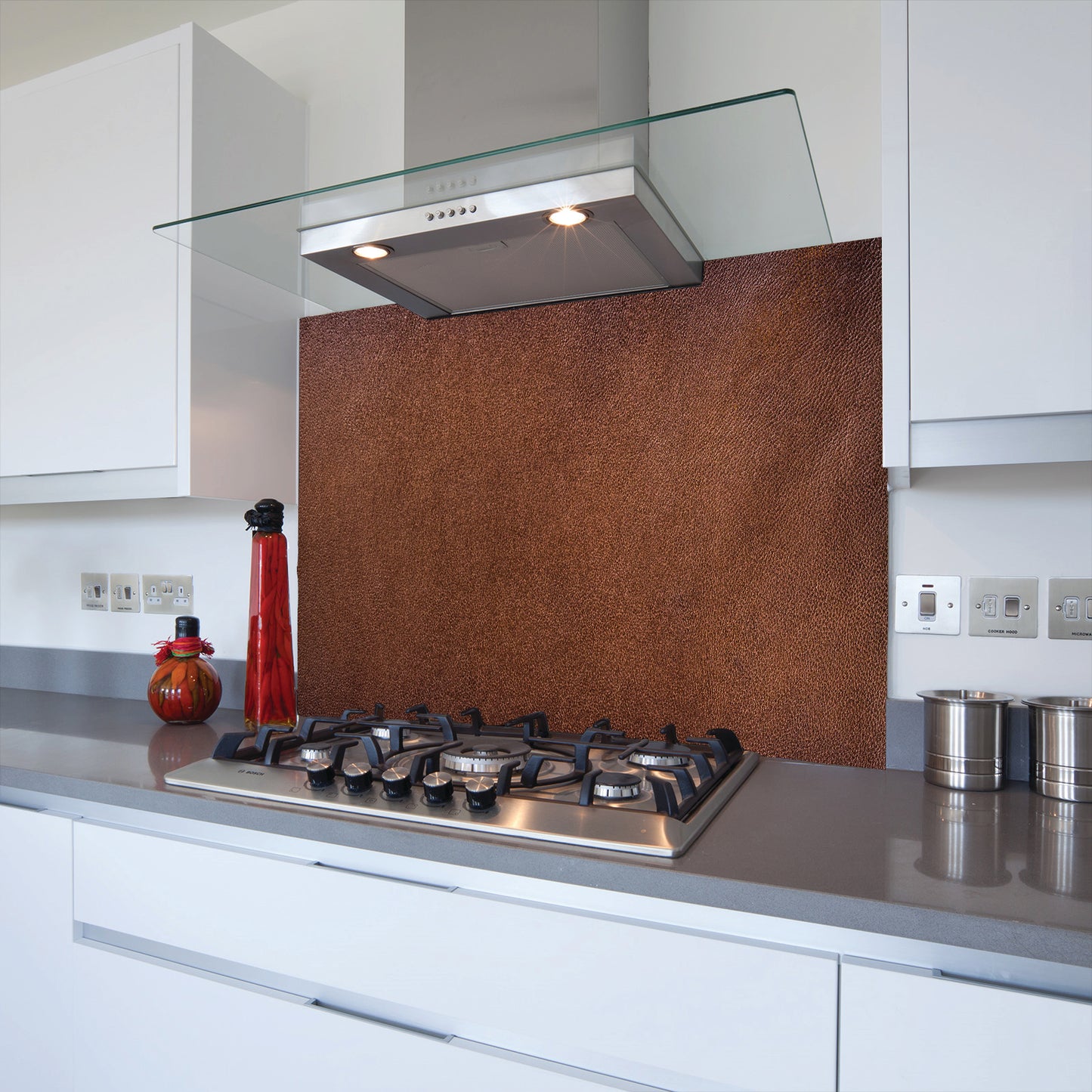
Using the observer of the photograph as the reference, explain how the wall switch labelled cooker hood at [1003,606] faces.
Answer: facing the viewer

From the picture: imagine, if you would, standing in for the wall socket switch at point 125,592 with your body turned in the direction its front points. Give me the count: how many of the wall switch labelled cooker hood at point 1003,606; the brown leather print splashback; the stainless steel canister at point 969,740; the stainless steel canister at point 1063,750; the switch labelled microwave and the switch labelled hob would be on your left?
6

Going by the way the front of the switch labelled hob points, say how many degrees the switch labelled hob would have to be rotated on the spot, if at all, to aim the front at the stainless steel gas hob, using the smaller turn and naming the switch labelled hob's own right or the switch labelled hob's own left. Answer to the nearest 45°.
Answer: approximately 45° to the switch labelled hob's own right

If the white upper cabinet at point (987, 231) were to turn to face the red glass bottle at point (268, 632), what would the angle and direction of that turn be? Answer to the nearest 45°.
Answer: approximately 90° to its right

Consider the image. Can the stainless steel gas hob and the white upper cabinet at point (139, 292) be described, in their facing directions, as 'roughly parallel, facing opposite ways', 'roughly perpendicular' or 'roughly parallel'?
roughly parallel

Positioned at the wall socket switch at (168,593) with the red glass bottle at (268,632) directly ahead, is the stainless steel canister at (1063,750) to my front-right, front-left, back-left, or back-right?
front-left

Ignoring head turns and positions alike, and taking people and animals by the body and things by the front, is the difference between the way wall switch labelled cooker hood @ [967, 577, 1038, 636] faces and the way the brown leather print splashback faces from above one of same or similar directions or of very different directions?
same or similar directions

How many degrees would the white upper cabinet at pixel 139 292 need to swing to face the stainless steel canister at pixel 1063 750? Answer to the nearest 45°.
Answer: approximately 90° to its left

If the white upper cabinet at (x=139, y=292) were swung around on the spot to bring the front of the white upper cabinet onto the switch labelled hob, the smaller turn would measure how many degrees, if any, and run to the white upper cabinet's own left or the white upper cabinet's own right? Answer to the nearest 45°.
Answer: approximately 90° to the white upper cabinet's own left

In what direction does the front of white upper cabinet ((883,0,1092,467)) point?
toward the camera

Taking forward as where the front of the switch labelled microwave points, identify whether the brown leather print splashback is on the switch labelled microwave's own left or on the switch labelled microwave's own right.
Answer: on the switch labelled microwave's own right

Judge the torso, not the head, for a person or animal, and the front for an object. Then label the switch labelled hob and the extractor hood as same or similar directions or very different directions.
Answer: same or similar directions
